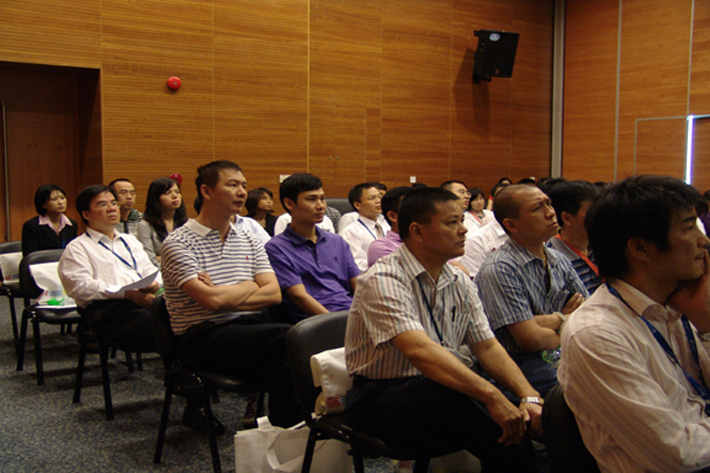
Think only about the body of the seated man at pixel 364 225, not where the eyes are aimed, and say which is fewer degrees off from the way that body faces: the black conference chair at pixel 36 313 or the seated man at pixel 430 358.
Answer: the seated man

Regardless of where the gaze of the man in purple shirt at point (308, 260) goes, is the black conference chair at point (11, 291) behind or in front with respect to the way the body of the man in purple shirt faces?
behind

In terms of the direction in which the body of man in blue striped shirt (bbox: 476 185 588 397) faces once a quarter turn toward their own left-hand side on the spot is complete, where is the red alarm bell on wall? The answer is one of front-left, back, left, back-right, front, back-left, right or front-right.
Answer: left

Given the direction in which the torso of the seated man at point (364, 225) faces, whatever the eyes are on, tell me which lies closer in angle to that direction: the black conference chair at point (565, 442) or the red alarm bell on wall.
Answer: the black conference chair

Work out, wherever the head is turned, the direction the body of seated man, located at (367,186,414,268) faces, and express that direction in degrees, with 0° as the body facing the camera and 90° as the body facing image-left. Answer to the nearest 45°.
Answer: approximately 315°

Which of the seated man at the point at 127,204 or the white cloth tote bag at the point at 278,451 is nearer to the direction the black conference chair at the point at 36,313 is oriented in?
the white cloth tote bag

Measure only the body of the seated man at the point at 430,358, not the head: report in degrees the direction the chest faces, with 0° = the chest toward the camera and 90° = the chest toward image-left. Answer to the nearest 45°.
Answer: approximately 315°

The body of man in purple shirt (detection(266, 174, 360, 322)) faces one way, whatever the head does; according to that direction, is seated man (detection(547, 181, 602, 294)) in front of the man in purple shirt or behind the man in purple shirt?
in front

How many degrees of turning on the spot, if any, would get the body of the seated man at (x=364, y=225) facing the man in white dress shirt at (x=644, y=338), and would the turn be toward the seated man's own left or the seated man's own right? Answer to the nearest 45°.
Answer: approximately 45° to the seated man's own right

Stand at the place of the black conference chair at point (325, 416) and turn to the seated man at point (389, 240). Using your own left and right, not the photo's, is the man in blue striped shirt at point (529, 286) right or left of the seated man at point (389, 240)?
right

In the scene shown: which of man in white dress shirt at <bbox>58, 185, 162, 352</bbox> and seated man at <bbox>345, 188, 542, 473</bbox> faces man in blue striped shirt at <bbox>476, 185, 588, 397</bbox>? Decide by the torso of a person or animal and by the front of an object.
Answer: the man in white dress shirt

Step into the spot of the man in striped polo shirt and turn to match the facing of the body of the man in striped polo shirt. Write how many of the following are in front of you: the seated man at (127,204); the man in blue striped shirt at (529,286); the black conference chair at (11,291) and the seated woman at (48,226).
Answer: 1

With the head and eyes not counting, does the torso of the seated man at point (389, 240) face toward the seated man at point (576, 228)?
yes

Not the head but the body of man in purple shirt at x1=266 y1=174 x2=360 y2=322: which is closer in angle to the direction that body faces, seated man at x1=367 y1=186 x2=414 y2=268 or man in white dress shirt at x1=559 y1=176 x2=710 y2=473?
the man in white dress shirt

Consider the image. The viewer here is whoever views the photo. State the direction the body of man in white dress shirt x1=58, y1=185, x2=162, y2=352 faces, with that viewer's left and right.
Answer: facing the viewer and to the right of the viewer

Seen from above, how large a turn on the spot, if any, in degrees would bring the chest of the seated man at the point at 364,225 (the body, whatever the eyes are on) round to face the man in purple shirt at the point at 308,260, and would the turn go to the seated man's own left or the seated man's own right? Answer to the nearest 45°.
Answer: approximately 45° to the seated man's own right

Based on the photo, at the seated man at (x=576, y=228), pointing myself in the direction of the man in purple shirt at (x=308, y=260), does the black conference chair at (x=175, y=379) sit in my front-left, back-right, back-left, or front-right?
front-left

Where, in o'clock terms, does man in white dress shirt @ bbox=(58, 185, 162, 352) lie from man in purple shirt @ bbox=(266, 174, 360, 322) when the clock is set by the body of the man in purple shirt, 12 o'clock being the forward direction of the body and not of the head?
The man in white dress shirt is roughly at 5 o'clock from the man in purple shirt.
